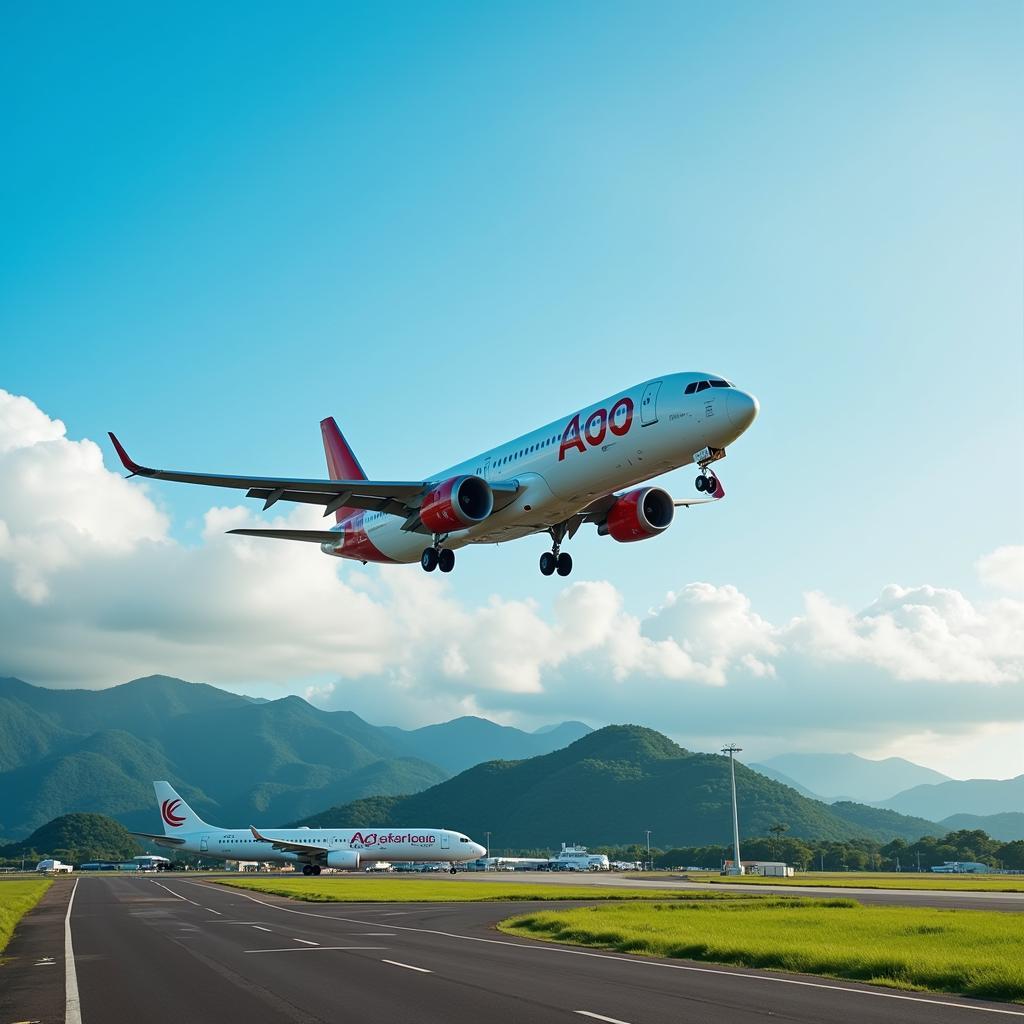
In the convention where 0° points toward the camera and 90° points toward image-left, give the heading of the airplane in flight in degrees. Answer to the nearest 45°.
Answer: approximately 315°
